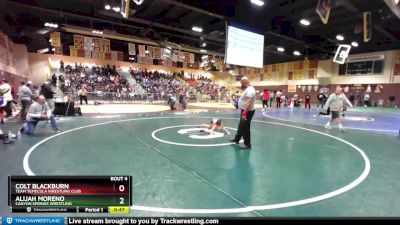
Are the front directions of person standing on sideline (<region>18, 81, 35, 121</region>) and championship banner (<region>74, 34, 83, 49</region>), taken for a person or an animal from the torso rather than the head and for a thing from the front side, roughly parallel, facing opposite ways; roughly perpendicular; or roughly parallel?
roughly perpendicular

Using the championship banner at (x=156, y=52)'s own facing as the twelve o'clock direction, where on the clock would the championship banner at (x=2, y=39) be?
the championship banner at (x=2, y=39) is roughly at 2 o'clock from the championship banner at (x=156, y=52).

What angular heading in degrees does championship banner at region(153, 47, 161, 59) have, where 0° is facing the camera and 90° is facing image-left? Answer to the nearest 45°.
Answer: approximately 0°

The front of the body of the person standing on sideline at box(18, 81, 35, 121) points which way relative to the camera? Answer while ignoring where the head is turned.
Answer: to the viewer's right

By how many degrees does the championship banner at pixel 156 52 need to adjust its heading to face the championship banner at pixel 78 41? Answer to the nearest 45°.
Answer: approximately 45° to its right

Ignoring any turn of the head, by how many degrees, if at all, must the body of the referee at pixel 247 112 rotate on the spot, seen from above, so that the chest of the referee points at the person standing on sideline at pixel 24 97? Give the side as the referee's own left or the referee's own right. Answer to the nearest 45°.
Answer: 0° — they already face them

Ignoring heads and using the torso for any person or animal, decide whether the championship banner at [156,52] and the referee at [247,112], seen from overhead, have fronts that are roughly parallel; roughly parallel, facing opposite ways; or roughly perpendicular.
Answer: roughly perpendicular

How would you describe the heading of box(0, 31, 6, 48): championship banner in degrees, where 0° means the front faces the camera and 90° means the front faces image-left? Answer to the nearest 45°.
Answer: approximately 315°

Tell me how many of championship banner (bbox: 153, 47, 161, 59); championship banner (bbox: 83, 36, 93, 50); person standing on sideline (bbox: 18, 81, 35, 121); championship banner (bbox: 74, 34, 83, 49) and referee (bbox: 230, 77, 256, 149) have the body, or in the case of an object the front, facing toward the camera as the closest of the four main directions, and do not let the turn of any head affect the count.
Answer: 3
